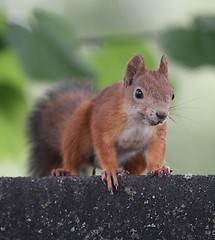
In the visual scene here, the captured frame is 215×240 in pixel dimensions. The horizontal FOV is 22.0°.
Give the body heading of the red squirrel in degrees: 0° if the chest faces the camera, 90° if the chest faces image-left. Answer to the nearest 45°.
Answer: approximately 315°
